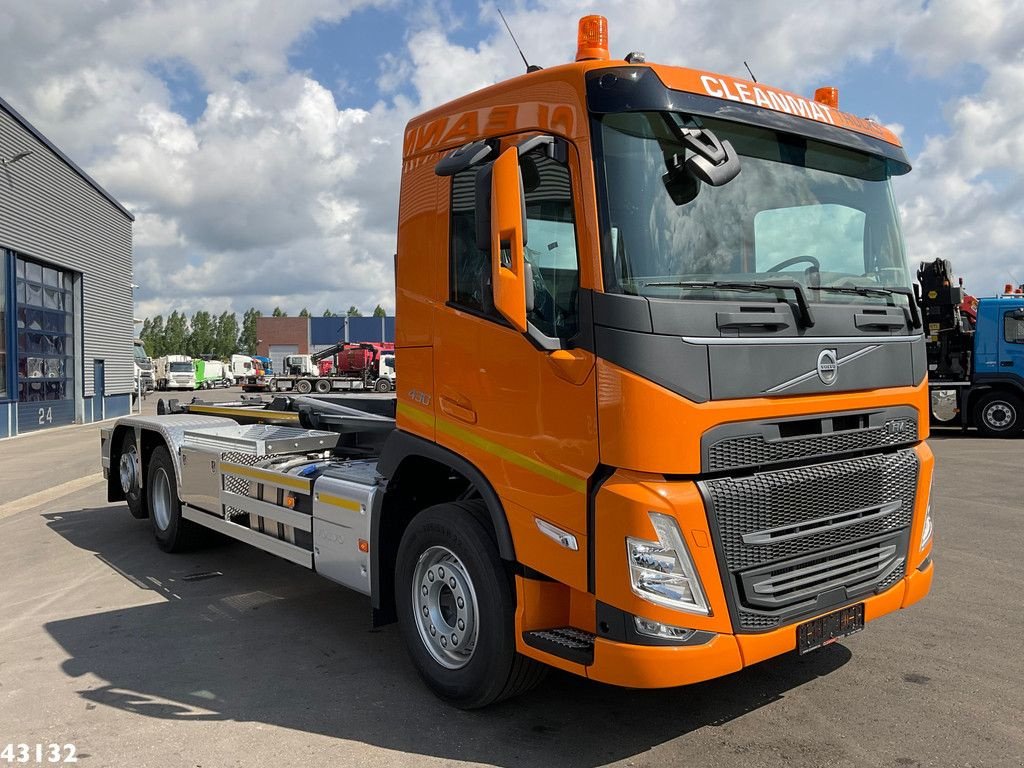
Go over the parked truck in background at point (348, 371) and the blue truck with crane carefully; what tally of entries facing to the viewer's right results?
2

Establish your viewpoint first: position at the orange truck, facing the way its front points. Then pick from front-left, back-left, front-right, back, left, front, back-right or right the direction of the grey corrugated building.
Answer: back

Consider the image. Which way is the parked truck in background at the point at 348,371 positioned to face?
to the viewer's right

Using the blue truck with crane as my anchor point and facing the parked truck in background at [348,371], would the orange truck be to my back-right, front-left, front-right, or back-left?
back-left

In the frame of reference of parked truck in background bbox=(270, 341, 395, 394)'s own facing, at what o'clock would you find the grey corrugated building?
The grey corrugated building is roughly at 4 o'clock from the parked truck in background.

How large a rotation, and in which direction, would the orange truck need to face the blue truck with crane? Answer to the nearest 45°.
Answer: approximately 90° to its left

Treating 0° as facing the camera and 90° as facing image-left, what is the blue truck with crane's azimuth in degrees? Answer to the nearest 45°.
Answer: approximately 270°

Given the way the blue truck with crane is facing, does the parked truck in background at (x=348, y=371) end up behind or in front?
behind

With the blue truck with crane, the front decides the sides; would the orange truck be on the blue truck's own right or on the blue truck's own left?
on the blue truck's own right

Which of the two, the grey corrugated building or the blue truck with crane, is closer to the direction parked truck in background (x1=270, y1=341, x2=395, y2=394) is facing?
the blue truck with crane

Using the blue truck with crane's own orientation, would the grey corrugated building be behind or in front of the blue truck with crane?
behind

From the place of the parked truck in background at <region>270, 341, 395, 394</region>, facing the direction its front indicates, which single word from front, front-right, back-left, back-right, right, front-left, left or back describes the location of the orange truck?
right
